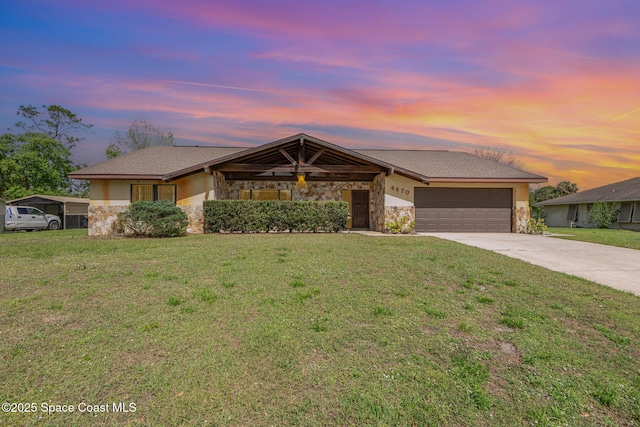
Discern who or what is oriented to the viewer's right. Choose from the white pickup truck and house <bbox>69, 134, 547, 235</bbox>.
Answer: the white pickup truck

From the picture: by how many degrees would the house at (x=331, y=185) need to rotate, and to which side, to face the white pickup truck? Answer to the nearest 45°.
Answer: approximately 90° to its right

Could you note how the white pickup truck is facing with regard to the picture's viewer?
facing to the right of the viewer

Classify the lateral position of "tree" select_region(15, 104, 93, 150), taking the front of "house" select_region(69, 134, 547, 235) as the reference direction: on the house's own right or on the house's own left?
on the house's own right

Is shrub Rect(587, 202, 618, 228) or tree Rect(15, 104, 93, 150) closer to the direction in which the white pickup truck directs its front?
the shrub

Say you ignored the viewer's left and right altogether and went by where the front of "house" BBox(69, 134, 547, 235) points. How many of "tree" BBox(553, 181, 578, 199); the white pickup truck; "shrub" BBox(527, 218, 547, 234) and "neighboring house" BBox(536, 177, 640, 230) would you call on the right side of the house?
1

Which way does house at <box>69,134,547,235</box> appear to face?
toward the camera

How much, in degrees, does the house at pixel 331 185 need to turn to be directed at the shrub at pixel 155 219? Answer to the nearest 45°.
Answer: approximately 45° to its right

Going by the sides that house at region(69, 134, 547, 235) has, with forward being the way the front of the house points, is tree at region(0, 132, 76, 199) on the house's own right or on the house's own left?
on the house's own right

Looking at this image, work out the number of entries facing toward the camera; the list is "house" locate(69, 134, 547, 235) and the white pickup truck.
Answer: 1

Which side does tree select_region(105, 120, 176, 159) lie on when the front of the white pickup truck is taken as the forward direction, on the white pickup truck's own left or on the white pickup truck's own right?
on the white pickup truck's own left

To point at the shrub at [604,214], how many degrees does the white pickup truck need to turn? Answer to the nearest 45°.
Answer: approximately 45° to its right

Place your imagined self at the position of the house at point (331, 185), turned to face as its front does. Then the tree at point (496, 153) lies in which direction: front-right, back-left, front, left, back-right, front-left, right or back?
back-left

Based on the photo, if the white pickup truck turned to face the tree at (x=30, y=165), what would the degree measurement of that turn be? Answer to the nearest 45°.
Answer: approximately 90° to its left
